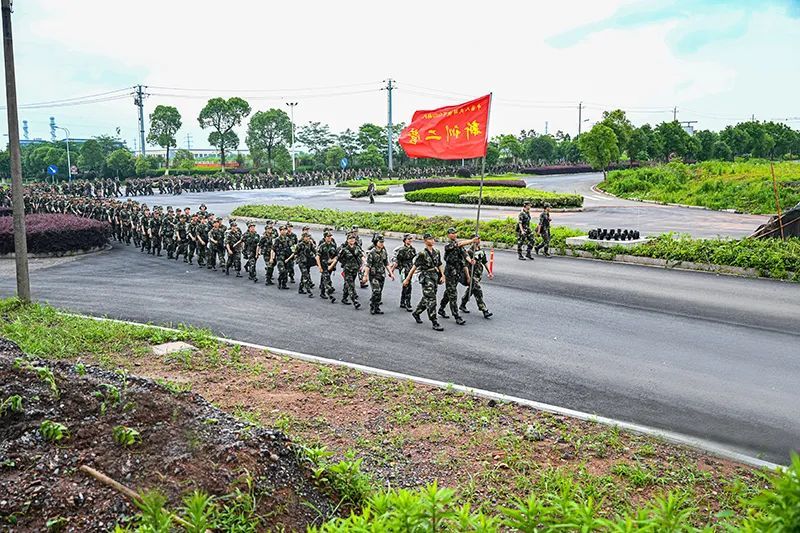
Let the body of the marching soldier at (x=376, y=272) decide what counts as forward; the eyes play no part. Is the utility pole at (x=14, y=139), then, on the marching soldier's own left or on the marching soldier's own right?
on the marching soldier's own right

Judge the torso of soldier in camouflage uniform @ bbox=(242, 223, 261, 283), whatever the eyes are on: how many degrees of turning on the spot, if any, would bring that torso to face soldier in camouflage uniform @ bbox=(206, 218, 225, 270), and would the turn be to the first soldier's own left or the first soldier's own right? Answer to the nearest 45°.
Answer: approximately 180°

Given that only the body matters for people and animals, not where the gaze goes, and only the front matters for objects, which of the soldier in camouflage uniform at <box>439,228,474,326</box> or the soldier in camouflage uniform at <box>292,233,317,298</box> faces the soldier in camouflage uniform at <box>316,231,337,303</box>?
the soldier in camouflage uniform at <box>292,233,317,298</box>

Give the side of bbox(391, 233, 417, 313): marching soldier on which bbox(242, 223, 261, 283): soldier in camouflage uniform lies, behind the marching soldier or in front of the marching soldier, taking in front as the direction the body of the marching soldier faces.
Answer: behind

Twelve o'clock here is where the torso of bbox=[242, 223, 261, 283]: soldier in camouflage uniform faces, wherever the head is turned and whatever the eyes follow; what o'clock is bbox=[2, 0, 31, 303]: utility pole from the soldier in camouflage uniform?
The utility pole is roughly at 3 o'clock from the soldier in camouflage uniform.

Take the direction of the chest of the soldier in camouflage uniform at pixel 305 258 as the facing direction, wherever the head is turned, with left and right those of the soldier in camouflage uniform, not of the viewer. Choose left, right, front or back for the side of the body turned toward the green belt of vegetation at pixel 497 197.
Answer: left

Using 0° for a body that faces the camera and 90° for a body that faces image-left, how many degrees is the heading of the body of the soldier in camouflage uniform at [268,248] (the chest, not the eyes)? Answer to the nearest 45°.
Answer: approximately 315°

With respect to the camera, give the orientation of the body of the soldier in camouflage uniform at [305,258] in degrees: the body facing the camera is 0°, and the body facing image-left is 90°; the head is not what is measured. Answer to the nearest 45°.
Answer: approximately 315°

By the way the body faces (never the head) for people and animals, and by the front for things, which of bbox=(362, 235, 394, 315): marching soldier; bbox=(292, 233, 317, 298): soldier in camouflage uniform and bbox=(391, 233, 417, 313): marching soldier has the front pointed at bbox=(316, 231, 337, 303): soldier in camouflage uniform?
bbox=(292, 233, 317, 298): soldier in camouflage uniform

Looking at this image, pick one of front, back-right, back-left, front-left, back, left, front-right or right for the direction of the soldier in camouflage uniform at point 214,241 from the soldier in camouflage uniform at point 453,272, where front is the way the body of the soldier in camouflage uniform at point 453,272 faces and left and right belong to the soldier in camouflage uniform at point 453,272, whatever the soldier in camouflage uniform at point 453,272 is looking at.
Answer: back

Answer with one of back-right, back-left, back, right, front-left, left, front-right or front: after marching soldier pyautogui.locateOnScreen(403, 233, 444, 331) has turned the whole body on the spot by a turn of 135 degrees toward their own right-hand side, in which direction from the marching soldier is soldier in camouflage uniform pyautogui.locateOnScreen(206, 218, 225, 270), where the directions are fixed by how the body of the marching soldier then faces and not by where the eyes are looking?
front-right

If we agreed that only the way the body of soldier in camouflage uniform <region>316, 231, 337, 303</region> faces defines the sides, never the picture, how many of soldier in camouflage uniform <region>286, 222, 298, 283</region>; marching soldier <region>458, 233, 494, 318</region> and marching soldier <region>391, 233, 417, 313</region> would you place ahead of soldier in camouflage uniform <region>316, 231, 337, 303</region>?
2
